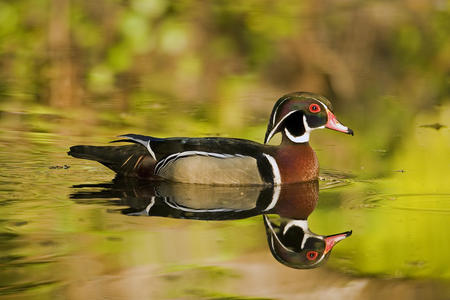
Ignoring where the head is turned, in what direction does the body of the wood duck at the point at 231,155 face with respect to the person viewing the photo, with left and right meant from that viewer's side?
facing to the right of the viewer
